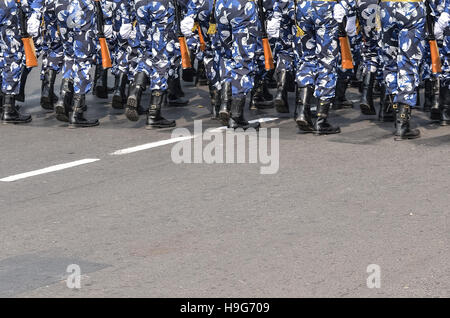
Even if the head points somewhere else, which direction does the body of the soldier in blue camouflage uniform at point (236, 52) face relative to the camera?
to the viewer's right

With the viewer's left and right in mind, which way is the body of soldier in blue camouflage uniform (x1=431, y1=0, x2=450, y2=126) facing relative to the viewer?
facing to the right of the viewer

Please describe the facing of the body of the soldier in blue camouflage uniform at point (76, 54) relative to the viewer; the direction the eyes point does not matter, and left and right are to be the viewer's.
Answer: facing to the right of the viewer

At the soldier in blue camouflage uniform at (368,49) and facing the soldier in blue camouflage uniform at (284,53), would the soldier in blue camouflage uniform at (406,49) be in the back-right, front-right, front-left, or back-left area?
back-left

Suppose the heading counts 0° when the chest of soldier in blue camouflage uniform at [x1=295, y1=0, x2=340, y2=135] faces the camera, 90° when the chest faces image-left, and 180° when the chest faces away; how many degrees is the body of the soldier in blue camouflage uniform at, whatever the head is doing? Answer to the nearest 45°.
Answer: approximately 270°

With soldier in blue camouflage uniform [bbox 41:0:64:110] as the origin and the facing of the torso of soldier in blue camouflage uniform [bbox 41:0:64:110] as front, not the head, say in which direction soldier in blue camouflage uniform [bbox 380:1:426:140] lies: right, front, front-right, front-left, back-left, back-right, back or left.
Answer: front-right

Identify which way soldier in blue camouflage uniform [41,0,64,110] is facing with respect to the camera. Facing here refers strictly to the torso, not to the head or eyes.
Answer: to the viewer's right

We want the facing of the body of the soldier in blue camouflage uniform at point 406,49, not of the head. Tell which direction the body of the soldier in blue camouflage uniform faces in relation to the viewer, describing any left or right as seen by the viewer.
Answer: facing to the right of the viewer

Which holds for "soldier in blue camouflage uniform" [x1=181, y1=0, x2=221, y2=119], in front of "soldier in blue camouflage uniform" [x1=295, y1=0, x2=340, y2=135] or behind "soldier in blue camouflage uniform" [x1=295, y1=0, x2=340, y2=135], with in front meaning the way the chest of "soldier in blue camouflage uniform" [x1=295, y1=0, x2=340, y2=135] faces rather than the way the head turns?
behind

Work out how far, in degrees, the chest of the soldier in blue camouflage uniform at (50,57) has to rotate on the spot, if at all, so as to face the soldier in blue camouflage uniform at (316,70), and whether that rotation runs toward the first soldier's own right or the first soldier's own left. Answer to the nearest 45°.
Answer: approximately 45° to the first soldier's own right
